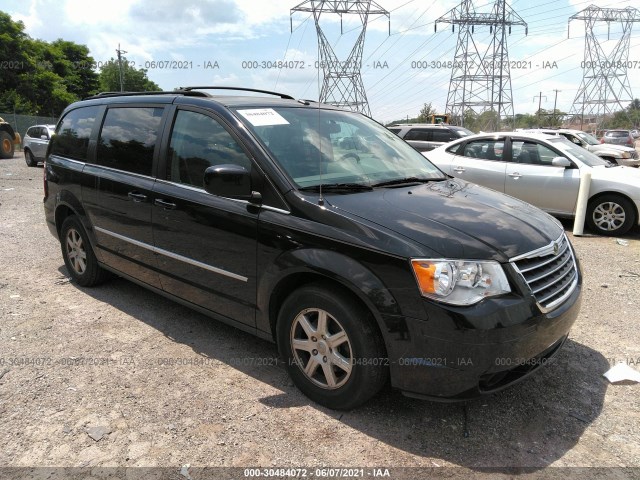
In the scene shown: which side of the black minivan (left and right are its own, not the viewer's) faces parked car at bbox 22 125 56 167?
back

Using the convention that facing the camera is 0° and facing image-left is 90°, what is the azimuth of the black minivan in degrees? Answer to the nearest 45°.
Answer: approximately 315°

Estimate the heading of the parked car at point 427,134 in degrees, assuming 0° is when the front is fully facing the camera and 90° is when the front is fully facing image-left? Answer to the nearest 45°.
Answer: approximately 270°

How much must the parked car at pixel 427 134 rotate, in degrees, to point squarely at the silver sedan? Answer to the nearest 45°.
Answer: approximately 90° to its right

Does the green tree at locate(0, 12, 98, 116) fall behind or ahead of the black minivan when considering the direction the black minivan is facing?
behind

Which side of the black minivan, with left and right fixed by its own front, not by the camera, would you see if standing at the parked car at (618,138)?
left

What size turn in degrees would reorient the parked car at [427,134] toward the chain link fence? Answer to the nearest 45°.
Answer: approximately 135° to its left

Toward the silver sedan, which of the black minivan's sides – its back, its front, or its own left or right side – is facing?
left
